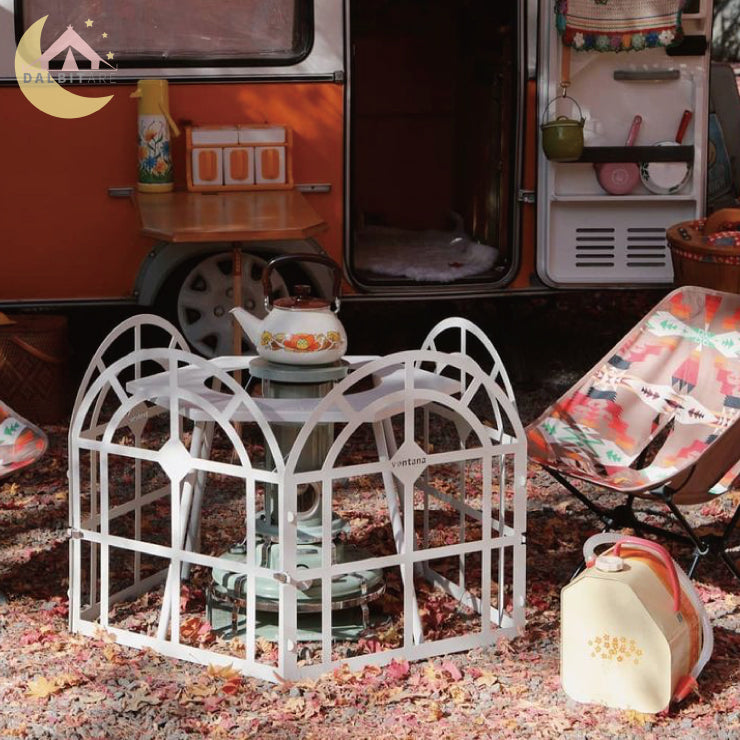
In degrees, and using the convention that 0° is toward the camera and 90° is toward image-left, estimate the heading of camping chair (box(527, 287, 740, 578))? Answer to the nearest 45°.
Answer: approximately 45°

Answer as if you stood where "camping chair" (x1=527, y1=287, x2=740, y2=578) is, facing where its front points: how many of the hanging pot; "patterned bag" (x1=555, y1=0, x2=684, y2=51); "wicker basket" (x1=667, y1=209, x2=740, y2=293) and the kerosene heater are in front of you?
1

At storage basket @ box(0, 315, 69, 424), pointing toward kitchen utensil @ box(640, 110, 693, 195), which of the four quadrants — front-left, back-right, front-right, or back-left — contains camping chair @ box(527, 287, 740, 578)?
front-right

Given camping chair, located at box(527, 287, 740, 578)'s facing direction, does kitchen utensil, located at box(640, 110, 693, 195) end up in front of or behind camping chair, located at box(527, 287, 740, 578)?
behind

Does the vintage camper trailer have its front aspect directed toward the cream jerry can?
no

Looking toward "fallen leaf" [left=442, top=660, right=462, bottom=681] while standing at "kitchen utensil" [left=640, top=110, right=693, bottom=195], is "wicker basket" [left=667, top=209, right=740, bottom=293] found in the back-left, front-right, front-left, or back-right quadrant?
front-left

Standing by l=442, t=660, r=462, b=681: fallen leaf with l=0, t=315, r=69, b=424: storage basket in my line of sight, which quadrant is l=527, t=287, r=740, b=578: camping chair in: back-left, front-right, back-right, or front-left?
front-right

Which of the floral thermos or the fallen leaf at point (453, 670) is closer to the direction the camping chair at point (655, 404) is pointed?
the fallen leaf

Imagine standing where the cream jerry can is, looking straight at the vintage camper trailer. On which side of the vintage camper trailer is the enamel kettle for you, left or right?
left

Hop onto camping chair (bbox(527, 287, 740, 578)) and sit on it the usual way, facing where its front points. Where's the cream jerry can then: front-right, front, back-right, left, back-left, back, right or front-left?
front-left

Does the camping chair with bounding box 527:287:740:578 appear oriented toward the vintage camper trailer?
no

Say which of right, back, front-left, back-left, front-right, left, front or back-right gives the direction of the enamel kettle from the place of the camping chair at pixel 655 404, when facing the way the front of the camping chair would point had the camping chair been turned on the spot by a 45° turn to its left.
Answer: front-right

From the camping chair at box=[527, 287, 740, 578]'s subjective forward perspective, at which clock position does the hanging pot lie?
The hanging pot is roughly at 4 o'clock from the camping chair.
